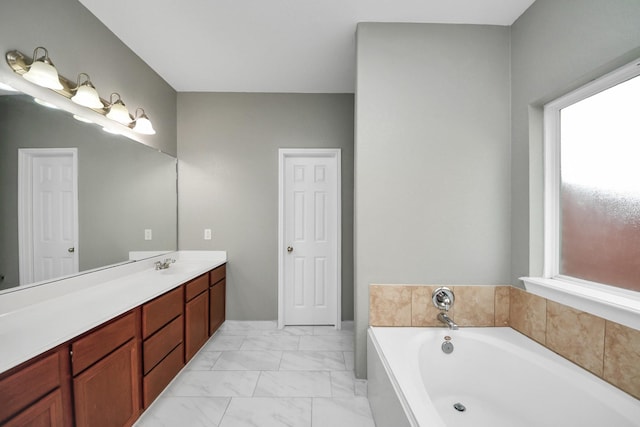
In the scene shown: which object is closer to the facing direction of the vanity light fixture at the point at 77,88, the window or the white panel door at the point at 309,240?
the window

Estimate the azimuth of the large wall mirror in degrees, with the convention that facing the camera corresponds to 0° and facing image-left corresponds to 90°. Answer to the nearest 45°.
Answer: approximately 315°

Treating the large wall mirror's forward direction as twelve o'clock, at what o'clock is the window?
The window is roughly at 12 o'clock from the large wall mirror.

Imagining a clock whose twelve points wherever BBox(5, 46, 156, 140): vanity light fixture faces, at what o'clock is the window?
The window is roughly at 12 o'clock from the vanity light fixture.

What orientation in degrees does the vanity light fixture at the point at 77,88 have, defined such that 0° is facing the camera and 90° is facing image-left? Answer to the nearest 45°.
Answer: approximately 315°
